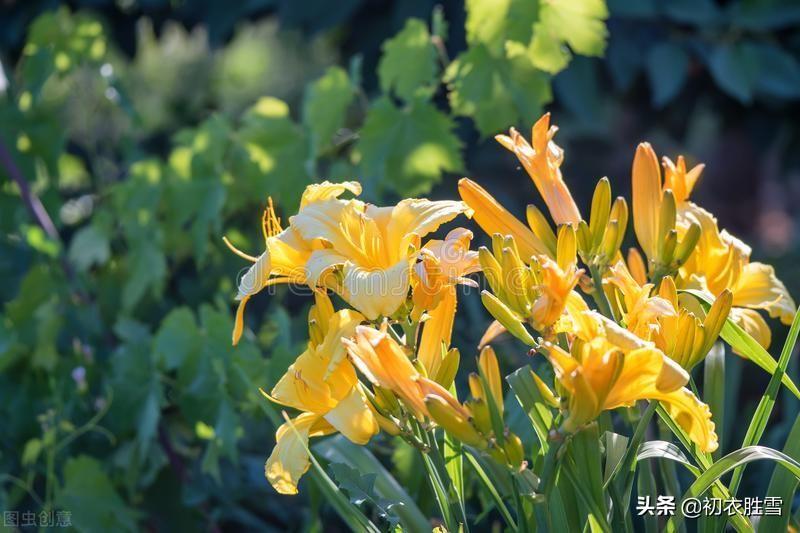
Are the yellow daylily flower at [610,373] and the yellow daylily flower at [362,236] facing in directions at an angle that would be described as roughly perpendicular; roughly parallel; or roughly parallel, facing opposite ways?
roughly perpendicular

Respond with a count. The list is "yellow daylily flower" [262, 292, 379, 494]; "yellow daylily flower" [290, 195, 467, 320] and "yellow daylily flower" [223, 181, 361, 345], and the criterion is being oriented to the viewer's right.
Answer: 0

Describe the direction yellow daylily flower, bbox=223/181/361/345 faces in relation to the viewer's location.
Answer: facing to the left of the viewer

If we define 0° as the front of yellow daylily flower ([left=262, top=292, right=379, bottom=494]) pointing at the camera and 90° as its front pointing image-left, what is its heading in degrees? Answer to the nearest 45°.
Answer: approximately 45°

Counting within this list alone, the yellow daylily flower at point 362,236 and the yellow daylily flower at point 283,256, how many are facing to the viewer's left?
1

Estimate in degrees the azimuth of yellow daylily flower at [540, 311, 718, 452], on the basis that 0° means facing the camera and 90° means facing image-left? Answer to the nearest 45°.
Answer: approximately 270°

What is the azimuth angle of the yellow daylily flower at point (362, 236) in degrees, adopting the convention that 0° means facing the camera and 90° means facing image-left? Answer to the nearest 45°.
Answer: approximately 0°
